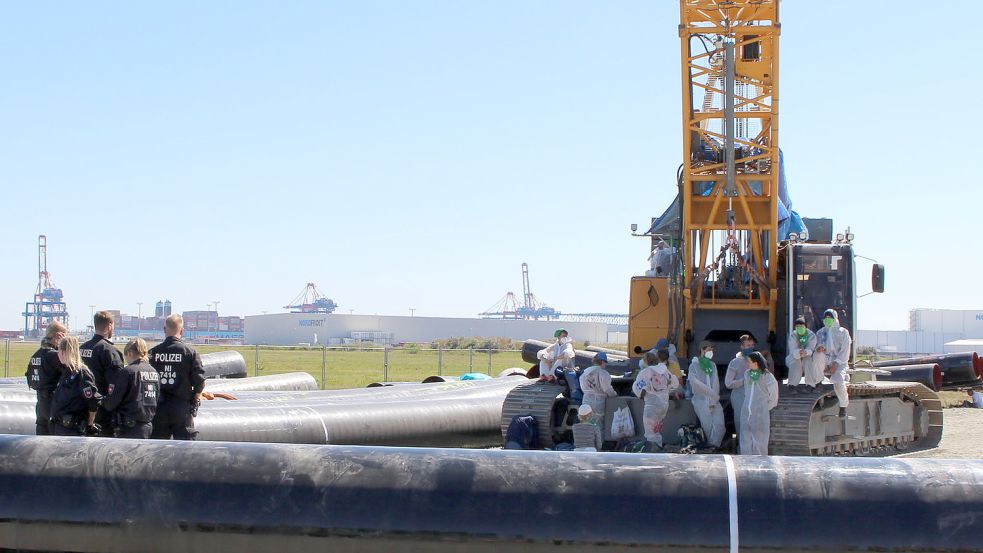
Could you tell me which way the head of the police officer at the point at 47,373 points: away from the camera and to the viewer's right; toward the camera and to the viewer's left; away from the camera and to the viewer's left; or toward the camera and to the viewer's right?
away from the camera and to the viewer's right

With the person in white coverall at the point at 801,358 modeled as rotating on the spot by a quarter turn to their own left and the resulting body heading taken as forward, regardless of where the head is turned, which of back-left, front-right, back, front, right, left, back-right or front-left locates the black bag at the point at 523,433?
back

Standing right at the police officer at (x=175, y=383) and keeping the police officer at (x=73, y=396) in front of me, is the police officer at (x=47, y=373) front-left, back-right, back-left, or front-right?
front-right

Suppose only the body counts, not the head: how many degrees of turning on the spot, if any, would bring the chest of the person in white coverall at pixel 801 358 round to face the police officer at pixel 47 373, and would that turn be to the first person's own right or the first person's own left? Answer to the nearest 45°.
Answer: approximately 45° to the first person's own right

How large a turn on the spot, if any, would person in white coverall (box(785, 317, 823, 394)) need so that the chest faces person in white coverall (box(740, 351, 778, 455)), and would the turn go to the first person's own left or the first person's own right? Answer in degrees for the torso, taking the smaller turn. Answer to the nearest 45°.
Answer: approximately 45° to the first person's own right

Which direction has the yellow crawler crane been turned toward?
toward the camera
